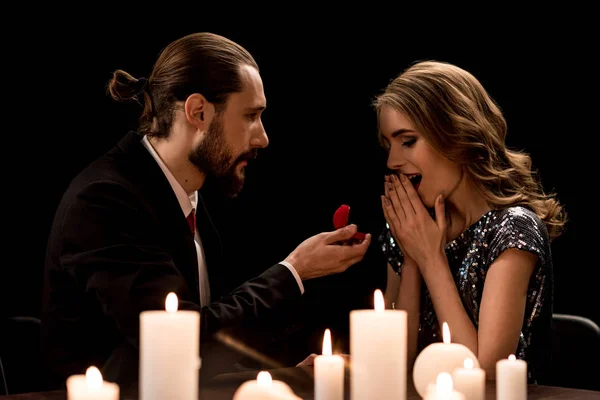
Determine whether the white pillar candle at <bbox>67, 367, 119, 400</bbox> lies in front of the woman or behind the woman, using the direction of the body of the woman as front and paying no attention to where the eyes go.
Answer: in front

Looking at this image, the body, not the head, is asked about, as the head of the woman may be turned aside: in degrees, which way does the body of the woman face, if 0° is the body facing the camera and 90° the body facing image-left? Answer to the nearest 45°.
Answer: approximately 45°

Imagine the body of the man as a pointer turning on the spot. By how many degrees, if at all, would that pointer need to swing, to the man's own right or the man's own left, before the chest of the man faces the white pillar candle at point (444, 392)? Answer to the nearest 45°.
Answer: approximately 90° to the man's own right

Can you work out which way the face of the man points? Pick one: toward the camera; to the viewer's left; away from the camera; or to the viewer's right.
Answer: to the viewer's right

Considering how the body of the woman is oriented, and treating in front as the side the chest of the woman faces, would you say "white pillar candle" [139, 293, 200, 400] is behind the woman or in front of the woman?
in front

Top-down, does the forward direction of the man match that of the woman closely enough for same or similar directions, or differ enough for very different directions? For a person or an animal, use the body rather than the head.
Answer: very different directions

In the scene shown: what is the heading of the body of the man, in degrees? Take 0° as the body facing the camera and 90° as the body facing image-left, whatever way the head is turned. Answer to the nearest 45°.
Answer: approximately 270°

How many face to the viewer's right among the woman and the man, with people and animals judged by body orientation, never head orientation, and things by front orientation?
1

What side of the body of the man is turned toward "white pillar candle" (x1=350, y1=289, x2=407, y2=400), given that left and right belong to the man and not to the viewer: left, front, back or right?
right

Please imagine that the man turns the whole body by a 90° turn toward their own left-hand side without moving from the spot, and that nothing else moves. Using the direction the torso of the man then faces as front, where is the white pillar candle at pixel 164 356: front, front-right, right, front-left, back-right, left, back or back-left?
back

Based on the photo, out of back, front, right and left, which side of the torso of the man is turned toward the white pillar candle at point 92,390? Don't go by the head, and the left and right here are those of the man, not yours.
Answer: right

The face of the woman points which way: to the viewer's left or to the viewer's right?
to the viewer's left

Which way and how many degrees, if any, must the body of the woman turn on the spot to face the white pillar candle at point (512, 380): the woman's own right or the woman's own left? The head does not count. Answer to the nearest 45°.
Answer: approximately 45° to the woman's own left

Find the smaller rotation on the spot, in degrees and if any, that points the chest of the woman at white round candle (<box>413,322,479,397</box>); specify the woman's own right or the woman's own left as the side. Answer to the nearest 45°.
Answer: approximately 45° to the woman's own left
